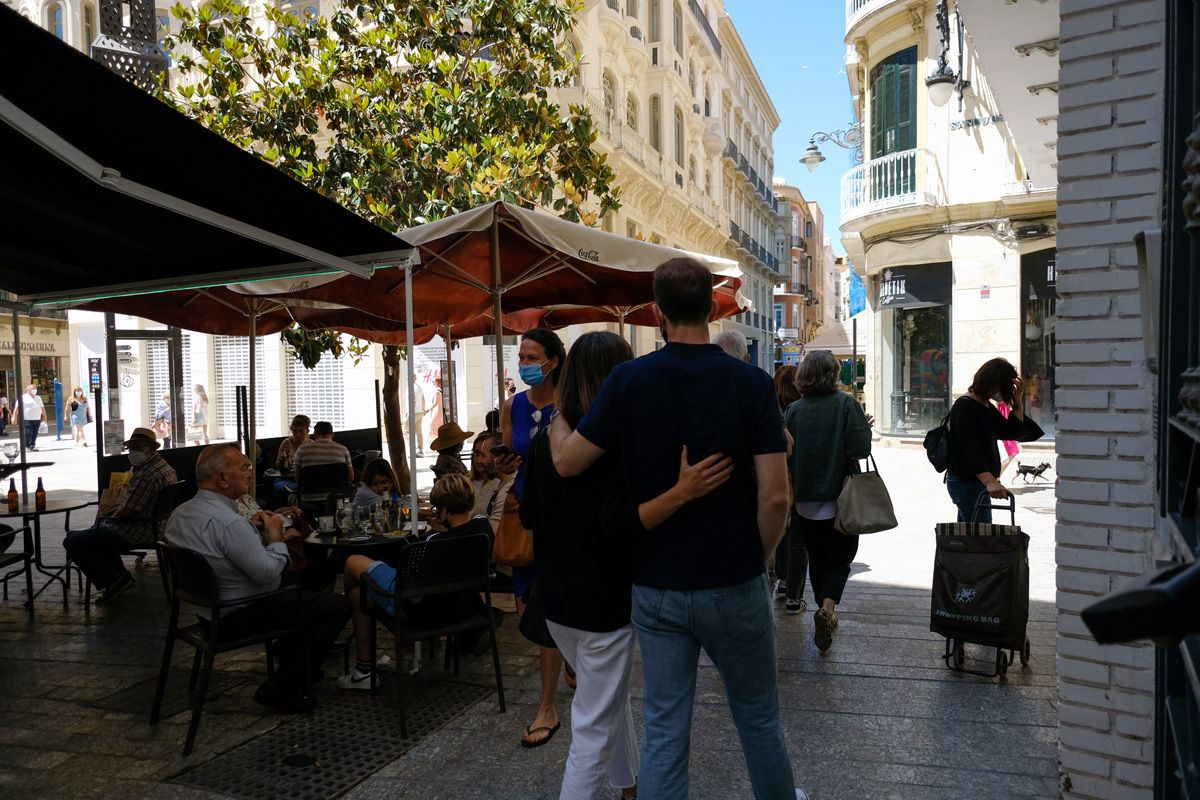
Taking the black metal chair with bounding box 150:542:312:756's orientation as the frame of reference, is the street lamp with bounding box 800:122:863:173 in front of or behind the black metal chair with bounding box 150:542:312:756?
in front

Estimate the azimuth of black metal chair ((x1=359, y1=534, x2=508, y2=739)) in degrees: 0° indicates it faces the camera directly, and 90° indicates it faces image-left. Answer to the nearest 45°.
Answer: approximately 135°

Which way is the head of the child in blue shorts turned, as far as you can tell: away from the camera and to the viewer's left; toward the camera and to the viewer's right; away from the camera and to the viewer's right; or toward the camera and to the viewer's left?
away from the camera and to the viewer's left

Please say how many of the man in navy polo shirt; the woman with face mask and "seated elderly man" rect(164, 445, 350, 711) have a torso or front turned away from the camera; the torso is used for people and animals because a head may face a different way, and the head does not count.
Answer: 1

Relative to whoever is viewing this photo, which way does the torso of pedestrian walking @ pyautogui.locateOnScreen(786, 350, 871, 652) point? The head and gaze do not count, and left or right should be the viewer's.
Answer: facing away from the viewer

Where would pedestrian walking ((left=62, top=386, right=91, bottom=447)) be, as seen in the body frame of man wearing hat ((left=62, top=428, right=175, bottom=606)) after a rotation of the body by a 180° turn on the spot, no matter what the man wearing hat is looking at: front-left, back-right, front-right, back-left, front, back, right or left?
left

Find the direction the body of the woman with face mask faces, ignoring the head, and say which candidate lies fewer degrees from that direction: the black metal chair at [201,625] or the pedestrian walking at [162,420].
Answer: the black metal chair

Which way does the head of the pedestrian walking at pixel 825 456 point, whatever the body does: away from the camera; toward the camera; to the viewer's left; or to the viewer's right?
away from the camera

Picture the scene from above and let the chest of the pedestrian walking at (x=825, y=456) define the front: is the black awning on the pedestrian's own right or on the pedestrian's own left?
on the pedestrian's own left

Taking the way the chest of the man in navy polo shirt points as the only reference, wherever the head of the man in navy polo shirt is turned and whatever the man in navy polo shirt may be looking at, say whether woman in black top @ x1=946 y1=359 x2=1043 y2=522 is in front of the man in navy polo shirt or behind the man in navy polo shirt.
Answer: in front
